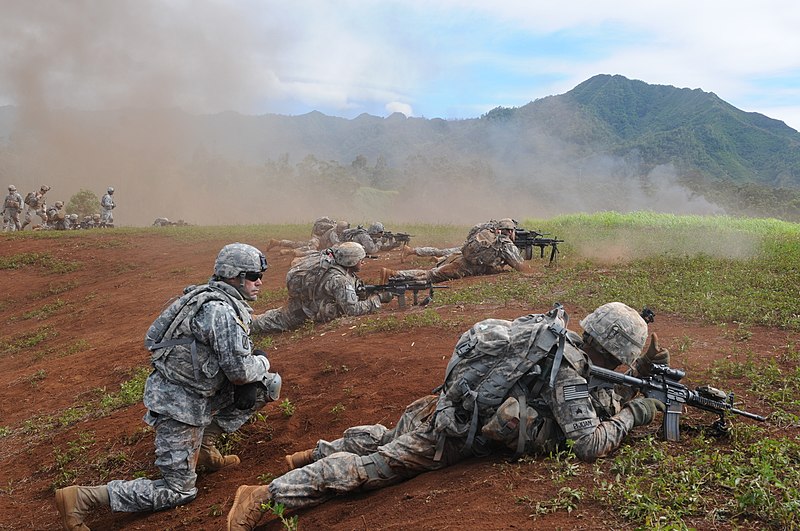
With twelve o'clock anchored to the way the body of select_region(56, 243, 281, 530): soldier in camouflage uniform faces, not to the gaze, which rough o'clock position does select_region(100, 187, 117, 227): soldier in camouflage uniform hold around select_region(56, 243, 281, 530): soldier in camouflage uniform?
select_region(100, 187, 117, 227): soldier in camouflage uniform is roughly at 9 o'clock from select_region(56, 243, 281, 530): soldier in camouflage uniform.

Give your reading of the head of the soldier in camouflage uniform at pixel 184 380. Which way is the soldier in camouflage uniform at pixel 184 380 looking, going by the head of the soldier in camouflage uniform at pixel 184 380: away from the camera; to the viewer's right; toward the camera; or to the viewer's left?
to the viewer's right

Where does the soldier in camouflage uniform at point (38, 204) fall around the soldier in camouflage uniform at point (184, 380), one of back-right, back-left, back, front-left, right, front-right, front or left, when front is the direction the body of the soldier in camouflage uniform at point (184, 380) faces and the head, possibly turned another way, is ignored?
left

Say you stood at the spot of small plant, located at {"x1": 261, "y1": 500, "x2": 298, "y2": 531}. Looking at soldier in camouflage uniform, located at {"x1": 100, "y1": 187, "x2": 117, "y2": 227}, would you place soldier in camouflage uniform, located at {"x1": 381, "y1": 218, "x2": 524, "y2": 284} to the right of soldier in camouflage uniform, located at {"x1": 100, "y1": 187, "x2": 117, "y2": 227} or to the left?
right

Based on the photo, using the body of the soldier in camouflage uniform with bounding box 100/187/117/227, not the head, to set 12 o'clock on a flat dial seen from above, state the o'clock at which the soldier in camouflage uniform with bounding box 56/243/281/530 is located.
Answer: the soldier in camouflage uniform with bounding box 56/243/281/530 is roughly at 3 o'clock from the soldier in camouflage uniform with bounding box 100/187/117/227.

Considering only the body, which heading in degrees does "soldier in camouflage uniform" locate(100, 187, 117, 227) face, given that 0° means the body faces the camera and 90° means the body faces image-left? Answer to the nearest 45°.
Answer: approximately 270°

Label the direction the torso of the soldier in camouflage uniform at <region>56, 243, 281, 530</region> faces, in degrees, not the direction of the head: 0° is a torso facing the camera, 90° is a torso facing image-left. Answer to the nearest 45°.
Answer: approximately 270°

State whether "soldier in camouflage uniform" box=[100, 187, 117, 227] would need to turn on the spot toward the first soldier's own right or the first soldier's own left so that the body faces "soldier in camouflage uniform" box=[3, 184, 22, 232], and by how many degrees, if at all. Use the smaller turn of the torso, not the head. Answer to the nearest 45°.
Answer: approximately 135° to the first soldier's own right

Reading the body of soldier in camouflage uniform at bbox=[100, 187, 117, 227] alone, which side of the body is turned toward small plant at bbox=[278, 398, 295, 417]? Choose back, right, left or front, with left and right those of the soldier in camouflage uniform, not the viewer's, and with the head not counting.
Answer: right

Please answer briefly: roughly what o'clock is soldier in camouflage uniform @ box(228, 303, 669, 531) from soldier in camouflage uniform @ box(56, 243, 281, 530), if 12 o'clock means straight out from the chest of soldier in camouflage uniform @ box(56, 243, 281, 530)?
soldier in camouflage uniform @ box(228, 303, 669, 531) is roughly at 1 o'clock from soldier in camouflage uniform @ box(56, 243, 281, 530).

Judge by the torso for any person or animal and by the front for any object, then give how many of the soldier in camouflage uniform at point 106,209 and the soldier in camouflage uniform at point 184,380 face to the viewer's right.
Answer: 2
